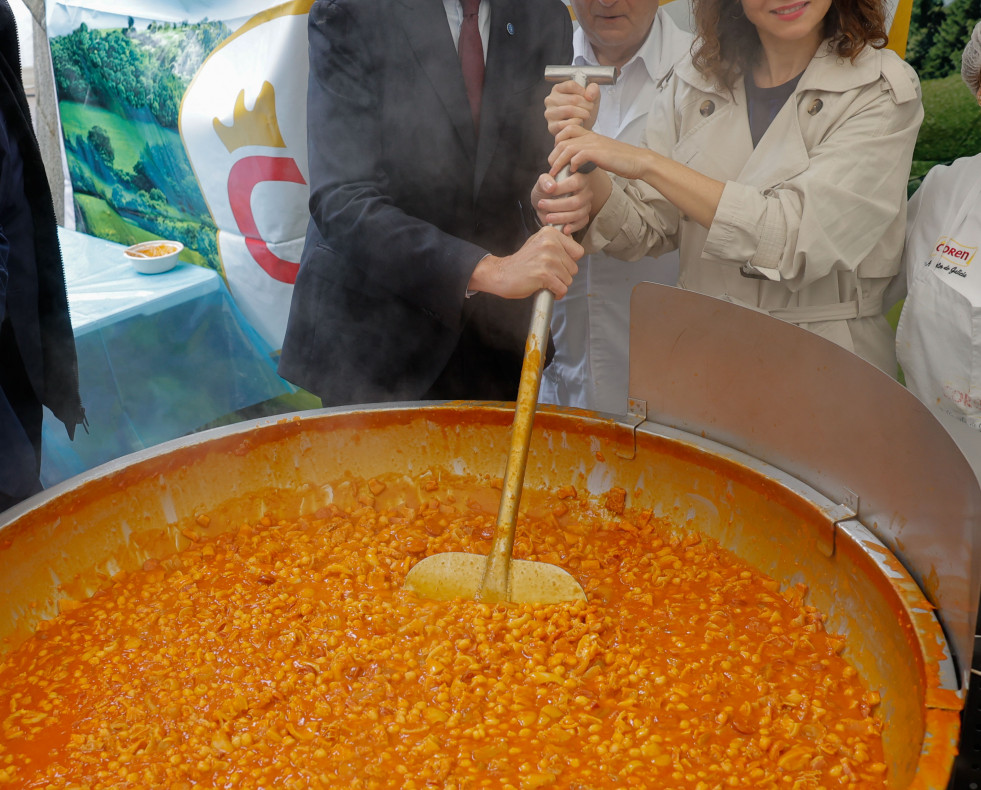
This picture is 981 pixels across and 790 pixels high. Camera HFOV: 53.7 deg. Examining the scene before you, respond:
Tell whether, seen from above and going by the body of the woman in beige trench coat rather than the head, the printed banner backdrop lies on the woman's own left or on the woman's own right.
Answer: on the woman's own right

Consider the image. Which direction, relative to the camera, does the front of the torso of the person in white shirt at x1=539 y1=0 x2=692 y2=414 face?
toward the camera

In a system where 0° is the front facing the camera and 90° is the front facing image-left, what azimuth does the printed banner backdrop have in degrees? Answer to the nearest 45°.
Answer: approximately 0°

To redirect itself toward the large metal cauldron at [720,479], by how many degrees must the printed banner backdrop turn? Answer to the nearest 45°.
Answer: approximately 45° to its left

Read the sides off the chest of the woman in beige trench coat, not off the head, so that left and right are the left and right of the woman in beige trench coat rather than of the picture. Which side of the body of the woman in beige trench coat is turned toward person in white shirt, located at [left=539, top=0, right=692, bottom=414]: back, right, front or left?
right

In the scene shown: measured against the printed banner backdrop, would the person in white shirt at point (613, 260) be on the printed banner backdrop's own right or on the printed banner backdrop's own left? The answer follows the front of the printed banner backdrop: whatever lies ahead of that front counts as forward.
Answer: on the printed banner backdrop's own left

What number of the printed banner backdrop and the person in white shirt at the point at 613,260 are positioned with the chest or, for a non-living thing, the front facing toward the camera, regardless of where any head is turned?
2

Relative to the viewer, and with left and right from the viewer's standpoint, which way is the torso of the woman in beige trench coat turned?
facing the viewer and to the left of the viewer
